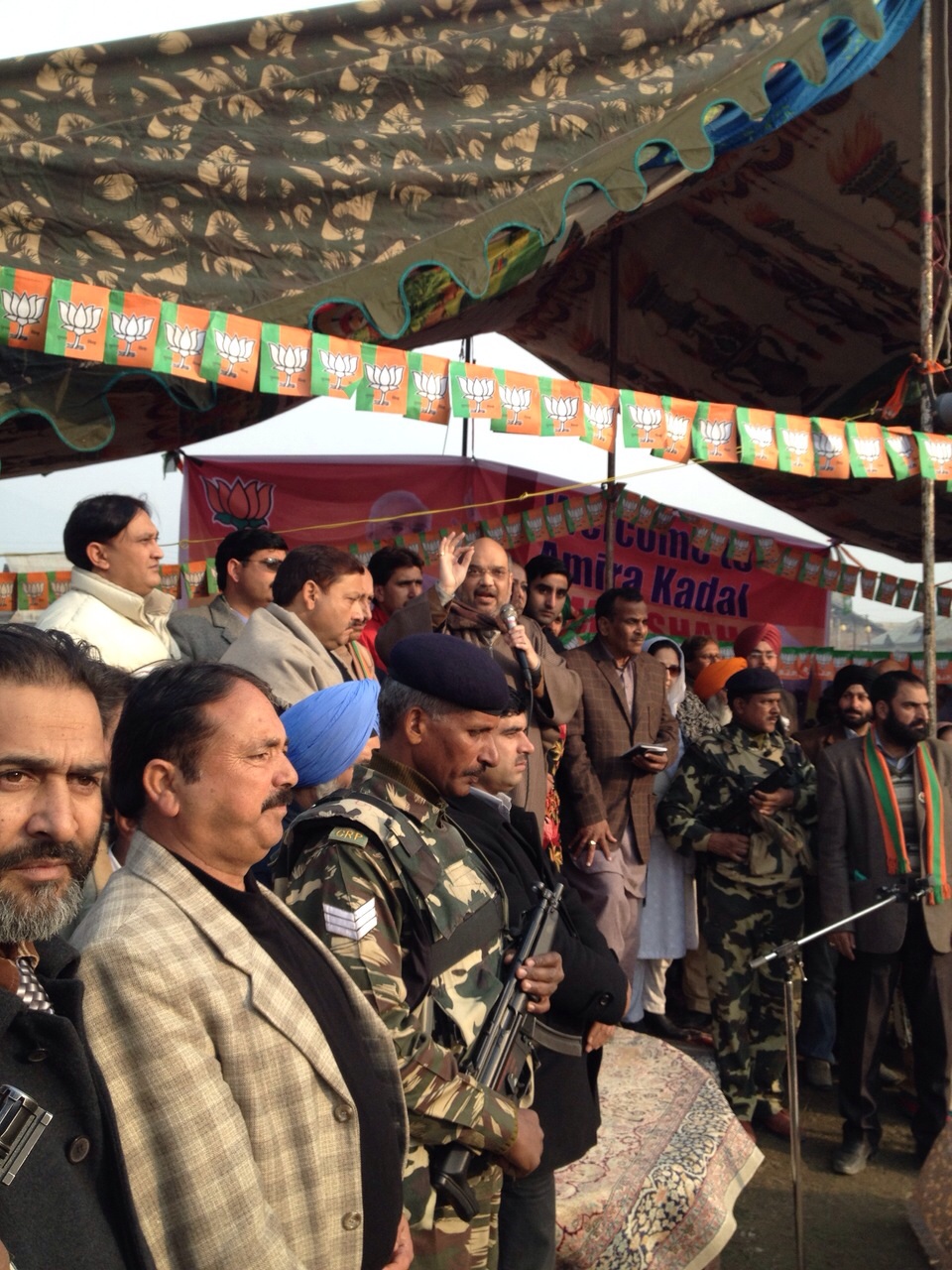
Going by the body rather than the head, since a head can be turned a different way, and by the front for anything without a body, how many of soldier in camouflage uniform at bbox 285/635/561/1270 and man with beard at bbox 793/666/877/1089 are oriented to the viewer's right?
1

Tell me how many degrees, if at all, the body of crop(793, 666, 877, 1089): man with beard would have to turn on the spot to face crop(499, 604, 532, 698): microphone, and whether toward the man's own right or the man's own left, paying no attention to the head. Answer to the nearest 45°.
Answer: approximately 45° to the man's own right

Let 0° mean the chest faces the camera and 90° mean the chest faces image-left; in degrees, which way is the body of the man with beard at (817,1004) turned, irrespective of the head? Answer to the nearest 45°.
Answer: approximately 0°

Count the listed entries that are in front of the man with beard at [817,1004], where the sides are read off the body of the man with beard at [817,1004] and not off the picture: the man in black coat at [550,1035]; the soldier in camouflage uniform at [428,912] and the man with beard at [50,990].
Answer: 3

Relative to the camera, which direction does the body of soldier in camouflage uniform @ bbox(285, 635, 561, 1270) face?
to the viewer's right

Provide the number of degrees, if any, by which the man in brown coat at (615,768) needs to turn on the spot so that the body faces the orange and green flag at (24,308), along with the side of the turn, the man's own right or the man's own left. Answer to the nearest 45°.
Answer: approximately 90° to the man's own right

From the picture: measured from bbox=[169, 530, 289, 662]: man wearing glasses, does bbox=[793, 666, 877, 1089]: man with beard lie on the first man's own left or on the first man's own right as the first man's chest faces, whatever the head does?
on the first man's own left

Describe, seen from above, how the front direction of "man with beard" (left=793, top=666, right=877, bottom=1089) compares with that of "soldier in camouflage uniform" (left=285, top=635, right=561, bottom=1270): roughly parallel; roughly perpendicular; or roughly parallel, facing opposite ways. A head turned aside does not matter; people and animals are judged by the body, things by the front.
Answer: roughly perpendicular

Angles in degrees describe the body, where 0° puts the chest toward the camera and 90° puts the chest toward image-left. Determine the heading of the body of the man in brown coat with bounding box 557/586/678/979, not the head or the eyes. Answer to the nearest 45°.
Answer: approximately 315°
